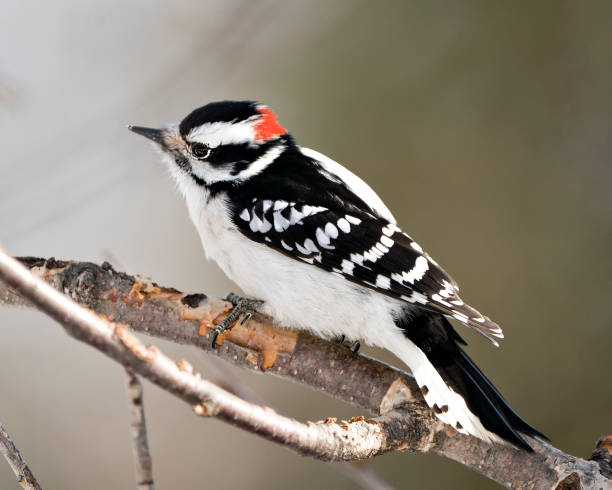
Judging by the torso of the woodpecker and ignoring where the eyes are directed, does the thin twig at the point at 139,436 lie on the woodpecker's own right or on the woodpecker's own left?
on the woodpecker's own left

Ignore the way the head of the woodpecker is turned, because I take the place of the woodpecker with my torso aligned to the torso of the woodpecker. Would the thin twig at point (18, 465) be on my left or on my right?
on my left

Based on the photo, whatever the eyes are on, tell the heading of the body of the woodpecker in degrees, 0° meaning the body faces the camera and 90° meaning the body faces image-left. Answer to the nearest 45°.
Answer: approximately 90°

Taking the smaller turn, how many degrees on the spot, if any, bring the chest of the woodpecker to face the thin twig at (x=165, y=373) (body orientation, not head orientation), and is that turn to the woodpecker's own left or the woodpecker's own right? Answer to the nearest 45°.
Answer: approximately 90° to the woodpecker's own left
